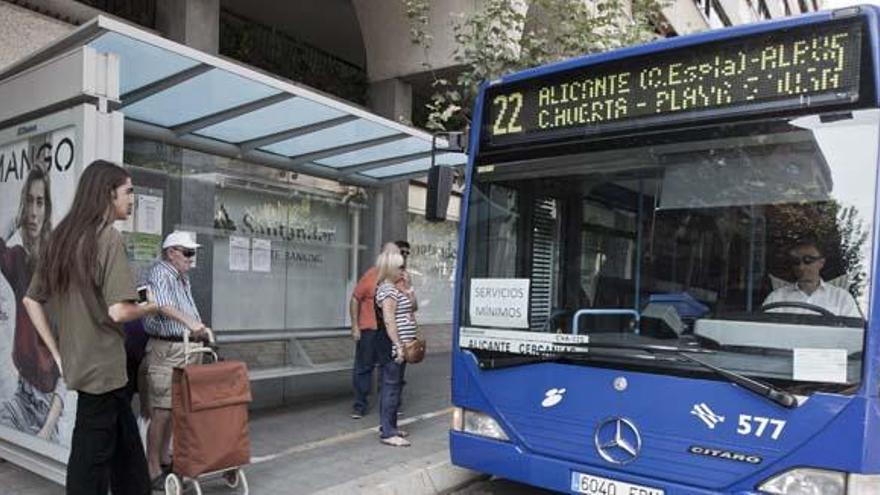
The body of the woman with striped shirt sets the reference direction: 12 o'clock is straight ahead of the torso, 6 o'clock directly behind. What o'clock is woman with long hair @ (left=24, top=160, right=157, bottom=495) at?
The woman with long hair is roughly at 4 o'clock from the woman with striped shirt.

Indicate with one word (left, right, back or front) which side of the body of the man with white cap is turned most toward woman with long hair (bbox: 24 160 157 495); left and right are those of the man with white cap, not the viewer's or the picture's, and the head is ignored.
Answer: right

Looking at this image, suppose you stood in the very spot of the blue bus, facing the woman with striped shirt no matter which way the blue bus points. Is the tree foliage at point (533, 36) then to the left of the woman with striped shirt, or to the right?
right

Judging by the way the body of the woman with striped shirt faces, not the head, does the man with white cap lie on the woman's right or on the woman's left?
on the woman's right

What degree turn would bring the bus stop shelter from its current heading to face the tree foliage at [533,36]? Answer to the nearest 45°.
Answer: approximately 90° to its left

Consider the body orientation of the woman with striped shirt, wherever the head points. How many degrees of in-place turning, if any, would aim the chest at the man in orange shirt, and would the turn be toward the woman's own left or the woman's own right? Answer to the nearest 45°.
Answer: approximately 90° to the woman's own left

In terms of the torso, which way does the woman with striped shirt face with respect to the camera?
to the viewer's right

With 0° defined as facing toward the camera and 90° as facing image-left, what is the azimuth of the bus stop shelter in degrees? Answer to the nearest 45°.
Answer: approximately 315°

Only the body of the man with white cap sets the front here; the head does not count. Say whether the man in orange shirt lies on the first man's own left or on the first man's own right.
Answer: on the first man's own left

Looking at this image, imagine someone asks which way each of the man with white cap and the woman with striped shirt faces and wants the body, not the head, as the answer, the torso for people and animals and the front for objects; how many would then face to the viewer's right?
2
